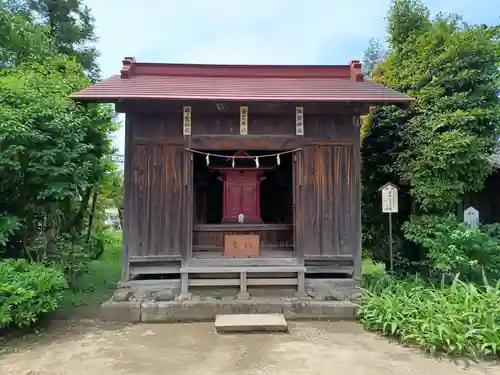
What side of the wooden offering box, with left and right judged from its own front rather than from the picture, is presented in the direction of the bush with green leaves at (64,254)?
right

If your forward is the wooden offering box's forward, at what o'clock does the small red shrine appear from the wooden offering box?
The small red shrine is roughly at 6 o'clock from the wooden offering box.

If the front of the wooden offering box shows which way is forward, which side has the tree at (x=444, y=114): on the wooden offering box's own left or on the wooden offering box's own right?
on the wooden offering box's own left

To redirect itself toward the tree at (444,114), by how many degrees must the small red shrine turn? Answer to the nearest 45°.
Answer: approximately 45° to its left

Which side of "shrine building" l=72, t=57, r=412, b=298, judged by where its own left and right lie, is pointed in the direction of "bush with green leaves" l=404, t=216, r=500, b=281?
left

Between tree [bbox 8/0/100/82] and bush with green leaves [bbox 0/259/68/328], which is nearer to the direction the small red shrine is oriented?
the bush with green leaves

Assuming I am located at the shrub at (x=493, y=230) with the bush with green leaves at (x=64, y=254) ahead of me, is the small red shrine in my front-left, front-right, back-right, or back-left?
front-right

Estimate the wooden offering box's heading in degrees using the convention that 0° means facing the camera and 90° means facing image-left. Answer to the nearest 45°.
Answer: approximately 0°

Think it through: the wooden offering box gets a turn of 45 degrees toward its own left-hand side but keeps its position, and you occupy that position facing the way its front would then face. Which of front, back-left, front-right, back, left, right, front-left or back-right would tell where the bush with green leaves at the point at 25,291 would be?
right

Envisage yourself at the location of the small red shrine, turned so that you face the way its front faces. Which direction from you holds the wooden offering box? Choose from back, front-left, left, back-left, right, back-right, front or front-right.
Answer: front

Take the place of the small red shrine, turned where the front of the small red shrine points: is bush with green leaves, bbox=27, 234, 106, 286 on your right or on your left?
on your right

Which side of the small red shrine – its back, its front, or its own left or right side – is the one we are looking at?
front

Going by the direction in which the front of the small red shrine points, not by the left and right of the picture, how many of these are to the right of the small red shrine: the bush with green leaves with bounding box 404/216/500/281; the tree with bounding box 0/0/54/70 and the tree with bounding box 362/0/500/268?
1
